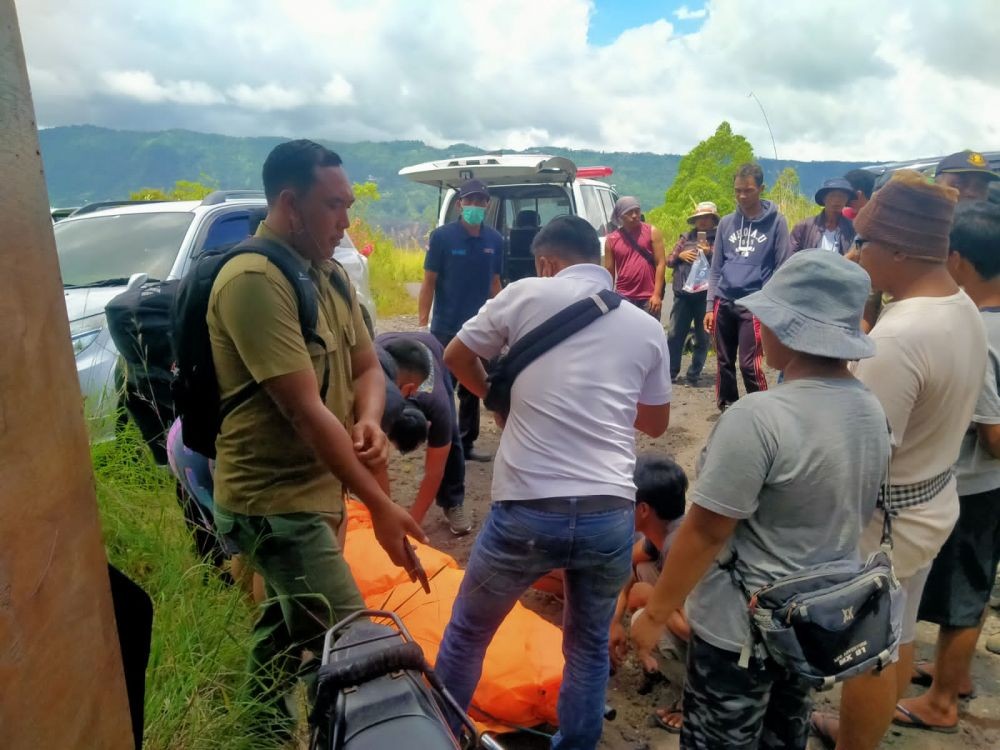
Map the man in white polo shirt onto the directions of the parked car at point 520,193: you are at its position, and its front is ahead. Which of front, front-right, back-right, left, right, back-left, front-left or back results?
back

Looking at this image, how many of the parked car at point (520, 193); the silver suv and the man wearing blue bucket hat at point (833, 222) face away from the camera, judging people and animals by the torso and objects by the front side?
1

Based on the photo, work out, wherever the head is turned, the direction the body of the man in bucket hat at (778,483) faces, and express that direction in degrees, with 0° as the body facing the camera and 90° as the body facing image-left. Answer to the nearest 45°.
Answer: approximately 135°

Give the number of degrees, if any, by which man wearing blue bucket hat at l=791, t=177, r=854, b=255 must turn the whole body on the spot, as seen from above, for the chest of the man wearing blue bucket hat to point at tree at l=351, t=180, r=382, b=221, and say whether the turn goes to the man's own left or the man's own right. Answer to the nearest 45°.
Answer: approximately 135° to the man's own right

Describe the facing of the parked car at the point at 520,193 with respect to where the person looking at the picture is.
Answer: facing away from the viewer

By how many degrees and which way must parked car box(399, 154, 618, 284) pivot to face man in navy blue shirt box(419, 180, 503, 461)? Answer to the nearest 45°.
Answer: approximately 180°

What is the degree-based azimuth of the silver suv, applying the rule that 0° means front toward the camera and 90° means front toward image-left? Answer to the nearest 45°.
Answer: approximately 45°

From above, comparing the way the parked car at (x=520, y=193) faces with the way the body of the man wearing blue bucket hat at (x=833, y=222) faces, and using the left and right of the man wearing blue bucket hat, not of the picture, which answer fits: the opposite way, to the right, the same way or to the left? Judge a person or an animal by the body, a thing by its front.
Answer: the opposite way

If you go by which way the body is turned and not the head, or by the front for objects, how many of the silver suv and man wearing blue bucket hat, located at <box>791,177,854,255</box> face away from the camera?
0

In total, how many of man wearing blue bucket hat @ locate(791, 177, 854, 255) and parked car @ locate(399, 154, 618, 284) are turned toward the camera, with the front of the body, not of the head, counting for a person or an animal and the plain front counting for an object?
1

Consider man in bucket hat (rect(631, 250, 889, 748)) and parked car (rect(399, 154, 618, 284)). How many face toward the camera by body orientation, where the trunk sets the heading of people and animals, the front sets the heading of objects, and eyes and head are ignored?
0

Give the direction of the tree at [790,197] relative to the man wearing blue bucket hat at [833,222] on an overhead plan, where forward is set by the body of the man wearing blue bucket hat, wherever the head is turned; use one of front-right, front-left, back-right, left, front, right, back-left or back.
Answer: back

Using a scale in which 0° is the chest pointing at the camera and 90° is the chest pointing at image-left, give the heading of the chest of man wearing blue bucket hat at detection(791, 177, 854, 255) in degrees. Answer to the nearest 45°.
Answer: approximately 0°

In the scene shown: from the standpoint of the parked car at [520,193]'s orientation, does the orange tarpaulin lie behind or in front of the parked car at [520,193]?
behind

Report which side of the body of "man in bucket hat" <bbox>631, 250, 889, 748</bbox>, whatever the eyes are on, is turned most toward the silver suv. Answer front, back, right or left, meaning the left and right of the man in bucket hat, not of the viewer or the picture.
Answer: front
